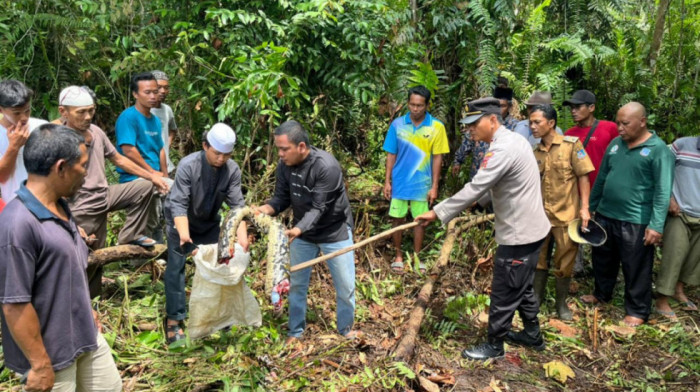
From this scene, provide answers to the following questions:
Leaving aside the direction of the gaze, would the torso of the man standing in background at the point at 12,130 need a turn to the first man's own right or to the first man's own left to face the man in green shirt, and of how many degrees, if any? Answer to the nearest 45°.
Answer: approximately 45° to the first man's own left

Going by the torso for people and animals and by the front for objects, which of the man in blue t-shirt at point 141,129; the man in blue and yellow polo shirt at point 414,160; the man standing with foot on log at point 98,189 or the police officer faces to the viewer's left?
the police officer

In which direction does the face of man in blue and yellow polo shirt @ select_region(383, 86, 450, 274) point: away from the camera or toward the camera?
toward the camera

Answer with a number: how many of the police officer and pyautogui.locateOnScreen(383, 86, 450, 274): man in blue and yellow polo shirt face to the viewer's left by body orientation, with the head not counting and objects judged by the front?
1

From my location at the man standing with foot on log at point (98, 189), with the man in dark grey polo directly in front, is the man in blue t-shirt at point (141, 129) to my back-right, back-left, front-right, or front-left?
back-left

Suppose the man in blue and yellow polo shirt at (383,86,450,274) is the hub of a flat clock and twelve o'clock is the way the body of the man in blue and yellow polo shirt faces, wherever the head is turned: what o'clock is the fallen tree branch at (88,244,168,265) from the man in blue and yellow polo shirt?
The fallen tree branch is roughly at 2 o'clock from the man in blue and yellow polo shirt.

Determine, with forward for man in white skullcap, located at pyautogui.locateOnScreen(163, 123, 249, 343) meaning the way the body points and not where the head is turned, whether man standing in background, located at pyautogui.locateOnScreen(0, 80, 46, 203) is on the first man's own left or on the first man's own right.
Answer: on the first man's own right

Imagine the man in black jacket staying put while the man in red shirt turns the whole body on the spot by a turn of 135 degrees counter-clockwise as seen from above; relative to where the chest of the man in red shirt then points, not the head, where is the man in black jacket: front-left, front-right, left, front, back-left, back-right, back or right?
back-right

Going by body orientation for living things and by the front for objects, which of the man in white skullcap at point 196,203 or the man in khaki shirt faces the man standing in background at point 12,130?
the man in khaki shirt

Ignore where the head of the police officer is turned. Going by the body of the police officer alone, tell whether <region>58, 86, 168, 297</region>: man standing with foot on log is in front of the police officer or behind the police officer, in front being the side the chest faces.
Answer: in front

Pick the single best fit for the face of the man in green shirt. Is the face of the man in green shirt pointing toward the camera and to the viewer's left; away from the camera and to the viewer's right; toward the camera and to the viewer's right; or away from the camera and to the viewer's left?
toward the camera and to the viewer's left

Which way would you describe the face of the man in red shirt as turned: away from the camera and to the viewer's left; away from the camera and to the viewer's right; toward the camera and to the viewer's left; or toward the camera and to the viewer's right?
toward the camera and to the viewer's left

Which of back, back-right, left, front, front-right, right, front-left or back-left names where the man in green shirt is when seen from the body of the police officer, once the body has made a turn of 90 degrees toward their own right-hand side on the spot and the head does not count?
front-right

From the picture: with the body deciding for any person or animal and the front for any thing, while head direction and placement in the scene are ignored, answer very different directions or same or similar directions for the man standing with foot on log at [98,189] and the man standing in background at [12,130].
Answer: same or similar directions

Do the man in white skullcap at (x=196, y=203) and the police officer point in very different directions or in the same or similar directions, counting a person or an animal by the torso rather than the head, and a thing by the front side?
very different directions

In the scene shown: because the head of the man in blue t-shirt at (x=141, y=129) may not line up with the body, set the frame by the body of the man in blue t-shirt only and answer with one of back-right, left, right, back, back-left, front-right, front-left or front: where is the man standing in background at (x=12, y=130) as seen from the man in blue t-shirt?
right

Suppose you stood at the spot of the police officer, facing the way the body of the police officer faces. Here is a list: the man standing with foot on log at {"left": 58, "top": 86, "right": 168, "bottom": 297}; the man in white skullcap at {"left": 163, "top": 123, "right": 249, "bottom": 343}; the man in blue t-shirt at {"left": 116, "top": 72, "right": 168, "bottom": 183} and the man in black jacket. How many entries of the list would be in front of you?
4
